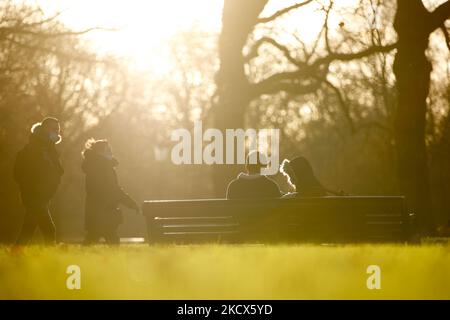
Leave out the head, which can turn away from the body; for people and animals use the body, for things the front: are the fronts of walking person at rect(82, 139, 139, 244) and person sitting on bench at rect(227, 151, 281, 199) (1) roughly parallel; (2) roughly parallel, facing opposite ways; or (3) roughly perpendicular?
roughly perpendicular

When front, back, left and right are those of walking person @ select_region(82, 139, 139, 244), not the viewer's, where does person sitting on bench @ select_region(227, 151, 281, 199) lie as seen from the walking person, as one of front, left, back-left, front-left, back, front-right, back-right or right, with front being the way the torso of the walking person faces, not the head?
front-right

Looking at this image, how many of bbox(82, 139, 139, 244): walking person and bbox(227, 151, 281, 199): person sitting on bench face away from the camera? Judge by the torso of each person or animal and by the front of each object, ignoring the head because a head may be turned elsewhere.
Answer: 1

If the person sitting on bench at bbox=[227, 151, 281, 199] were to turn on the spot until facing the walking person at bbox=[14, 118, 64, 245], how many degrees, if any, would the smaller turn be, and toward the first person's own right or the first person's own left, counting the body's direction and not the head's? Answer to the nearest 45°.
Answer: approximately 90° to the first person's own left

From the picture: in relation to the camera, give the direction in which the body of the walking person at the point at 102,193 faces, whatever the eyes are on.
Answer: to the viewer's right

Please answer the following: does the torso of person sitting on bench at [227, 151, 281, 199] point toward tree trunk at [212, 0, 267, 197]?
yes

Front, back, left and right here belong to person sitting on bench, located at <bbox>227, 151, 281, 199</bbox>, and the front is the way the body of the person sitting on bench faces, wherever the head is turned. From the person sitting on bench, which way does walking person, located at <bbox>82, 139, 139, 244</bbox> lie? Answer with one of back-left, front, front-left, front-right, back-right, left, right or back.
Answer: front-left

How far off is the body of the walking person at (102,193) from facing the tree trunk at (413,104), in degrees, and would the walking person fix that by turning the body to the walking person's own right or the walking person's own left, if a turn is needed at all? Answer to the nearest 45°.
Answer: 0° — they already face it

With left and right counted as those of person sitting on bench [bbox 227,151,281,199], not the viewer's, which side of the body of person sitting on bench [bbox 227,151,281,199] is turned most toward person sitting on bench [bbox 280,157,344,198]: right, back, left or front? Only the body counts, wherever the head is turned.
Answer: right

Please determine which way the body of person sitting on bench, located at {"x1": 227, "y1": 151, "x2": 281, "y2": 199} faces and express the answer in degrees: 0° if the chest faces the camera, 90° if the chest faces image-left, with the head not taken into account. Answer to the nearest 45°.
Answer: approximately 180°

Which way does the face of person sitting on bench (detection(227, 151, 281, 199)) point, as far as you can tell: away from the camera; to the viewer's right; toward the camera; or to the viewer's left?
away from the camera

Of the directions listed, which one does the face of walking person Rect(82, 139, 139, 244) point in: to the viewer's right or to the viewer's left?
to the viewer's right

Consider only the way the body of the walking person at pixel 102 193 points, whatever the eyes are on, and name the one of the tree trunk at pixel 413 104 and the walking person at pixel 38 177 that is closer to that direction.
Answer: the tree trunk

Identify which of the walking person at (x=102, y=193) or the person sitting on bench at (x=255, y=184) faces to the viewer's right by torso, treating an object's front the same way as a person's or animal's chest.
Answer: the walking person
